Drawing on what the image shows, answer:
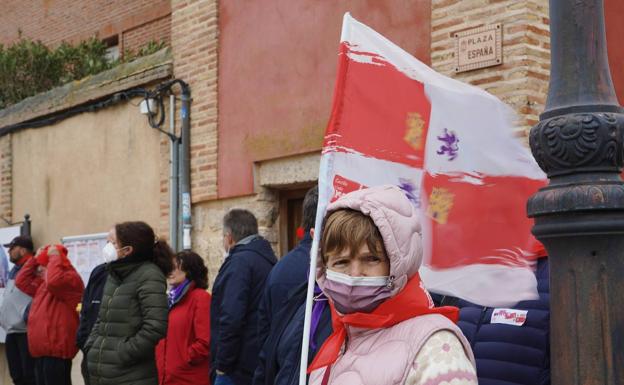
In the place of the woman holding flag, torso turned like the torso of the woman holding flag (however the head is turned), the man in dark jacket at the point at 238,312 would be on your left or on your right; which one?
on your right

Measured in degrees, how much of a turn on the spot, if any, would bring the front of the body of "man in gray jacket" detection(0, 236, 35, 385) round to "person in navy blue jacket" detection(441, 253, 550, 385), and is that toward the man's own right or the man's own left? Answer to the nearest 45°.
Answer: approximately 90° to the man's own left

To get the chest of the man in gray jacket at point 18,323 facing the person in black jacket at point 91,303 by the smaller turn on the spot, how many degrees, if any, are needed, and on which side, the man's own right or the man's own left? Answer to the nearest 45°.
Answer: approximately 90° to the man's own left

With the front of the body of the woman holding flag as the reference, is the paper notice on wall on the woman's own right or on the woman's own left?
on the woman's own right
